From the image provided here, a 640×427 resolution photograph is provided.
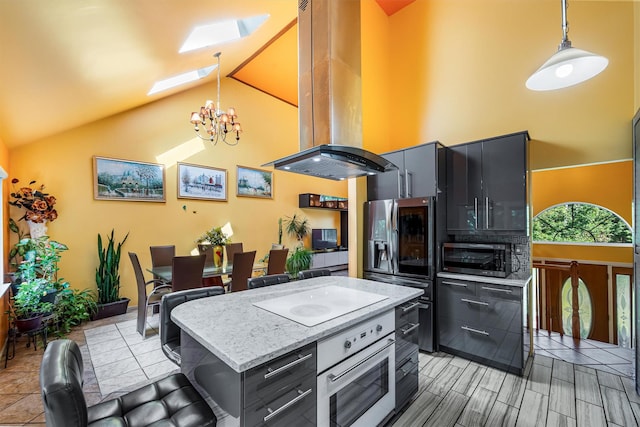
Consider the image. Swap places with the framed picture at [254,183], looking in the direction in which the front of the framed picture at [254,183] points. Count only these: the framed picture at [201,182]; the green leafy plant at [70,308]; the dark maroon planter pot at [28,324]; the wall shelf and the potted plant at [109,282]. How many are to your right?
4

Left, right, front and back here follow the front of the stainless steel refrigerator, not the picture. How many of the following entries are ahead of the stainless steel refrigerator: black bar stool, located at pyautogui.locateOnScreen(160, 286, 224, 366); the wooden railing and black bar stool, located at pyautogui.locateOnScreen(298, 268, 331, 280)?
2

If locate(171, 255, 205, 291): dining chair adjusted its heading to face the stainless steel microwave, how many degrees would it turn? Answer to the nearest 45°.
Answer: approximately 135° to its right

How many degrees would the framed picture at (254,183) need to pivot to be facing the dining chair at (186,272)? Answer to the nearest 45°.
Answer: approximately 45° to its right

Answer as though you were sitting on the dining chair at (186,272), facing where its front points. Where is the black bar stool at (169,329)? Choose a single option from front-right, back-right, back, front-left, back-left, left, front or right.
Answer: back

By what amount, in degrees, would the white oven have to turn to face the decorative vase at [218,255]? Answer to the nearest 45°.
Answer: approximately 180°

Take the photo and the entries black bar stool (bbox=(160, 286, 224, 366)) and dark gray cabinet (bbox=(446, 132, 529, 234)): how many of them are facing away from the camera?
0

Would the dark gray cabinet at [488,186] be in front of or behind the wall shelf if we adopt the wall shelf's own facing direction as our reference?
in front

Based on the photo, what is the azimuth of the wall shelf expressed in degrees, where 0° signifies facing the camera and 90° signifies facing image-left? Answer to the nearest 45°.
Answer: approximately 315°

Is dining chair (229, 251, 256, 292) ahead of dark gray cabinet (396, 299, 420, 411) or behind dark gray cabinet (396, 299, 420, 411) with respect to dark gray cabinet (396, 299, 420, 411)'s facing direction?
behind

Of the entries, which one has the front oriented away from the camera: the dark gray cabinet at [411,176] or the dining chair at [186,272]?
the dining chair

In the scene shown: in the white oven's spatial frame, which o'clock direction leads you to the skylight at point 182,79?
The skylight is roughly at 6 o'clock from the white oven.
